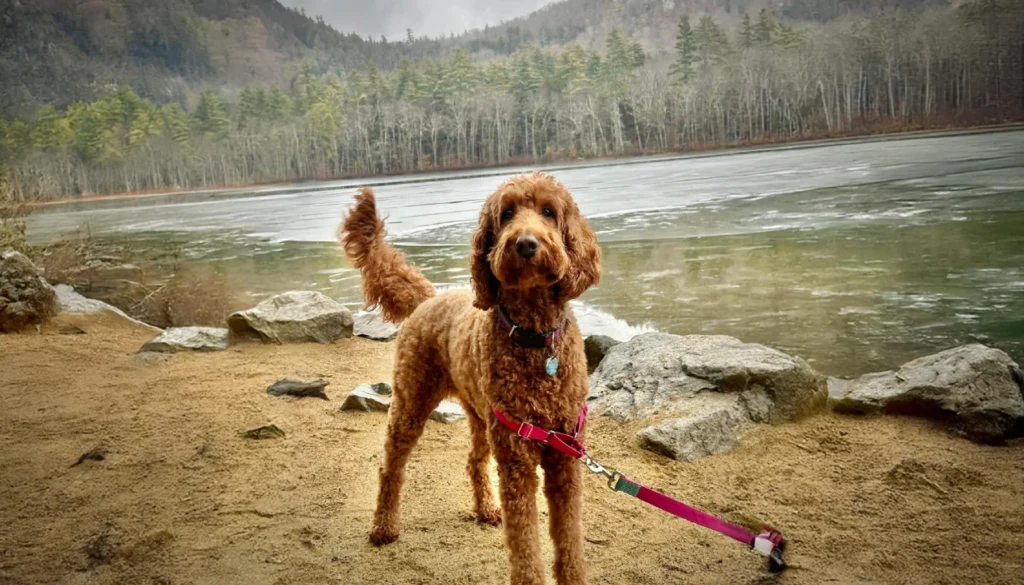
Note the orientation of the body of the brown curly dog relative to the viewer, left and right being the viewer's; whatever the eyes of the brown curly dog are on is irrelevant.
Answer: facing the viewer and to the right of the viewer

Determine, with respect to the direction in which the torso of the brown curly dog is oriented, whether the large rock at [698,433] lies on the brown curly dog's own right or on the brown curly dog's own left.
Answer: on the brown curly dog's own left

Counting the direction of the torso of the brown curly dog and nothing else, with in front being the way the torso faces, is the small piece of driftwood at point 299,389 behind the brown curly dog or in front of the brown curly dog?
behind

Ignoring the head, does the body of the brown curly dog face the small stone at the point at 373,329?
no

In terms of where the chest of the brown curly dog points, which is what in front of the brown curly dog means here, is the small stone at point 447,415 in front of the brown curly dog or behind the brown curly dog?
behind

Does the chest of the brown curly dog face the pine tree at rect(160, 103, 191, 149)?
no

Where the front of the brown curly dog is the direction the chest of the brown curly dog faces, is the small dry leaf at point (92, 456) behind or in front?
behind

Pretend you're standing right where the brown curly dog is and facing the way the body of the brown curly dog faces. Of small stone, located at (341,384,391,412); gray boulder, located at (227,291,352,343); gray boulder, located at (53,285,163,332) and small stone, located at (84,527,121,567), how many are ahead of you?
0

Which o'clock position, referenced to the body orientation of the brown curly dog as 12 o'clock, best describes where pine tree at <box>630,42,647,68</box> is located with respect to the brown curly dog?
The pine tree is roughly at 8 o'clock from the brown curly dog.

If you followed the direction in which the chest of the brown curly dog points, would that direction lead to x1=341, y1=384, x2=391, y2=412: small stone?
no
